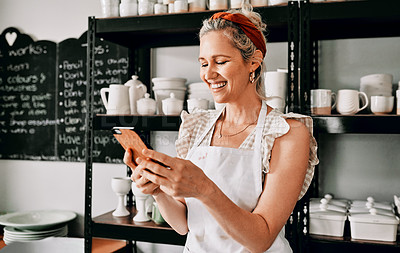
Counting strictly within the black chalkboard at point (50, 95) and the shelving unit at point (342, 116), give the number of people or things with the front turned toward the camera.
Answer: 2

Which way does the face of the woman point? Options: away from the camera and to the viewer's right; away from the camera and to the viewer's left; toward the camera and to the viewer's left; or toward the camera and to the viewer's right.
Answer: toward the camera and to the viewer's left

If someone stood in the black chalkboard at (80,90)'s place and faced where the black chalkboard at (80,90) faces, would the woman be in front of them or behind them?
in front

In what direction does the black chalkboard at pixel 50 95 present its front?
toward the camera

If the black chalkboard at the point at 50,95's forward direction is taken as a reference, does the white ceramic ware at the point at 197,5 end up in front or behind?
in front

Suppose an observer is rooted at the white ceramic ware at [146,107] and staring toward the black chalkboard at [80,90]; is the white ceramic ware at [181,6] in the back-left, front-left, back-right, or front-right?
back-right

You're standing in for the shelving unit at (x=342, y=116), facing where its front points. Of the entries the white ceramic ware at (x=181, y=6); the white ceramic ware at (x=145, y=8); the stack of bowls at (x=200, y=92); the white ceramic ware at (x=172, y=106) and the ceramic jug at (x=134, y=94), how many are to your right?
5

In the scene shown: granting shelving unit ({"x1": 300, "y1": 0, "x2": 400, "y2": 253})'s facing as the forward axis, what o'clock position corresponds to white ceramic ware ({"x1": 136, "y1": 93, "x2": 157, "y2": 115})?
The white ceramic ware is roughly at 3 o'clock from the shelving unit.

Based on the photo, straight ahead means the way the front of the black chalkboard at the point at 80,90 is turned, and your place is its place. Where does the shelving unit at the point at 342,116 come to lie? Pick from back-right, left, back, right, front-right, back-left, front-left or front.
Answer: front-left

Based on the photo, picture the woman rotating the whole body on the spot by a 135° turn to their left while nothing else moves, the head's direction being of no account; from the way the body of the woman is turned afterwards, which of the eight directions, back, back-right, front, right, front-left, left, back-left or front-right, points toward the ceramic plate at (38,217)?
back-left

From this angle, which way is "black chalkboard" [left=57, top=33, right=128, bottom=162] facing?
toward the camera

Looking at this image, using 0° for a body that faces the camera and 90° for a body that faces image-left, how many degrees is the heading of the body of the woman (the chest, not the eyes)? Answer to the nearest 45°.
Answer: approximately 45°

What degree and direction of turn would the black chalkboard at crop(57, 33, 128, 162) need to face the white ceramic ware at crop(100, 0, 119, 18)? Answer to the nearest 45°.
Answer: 0° — it already faces it

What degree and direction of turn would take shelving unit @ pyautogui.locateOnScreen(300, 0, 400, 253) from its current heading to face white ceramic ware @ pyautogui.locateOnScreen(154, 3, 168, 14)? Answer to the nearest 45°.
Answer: approximately 90° to its right

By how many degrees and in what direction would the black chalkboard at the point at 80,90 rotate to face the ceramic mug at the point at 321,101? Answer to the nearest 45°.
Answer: approximately 45° to its left
